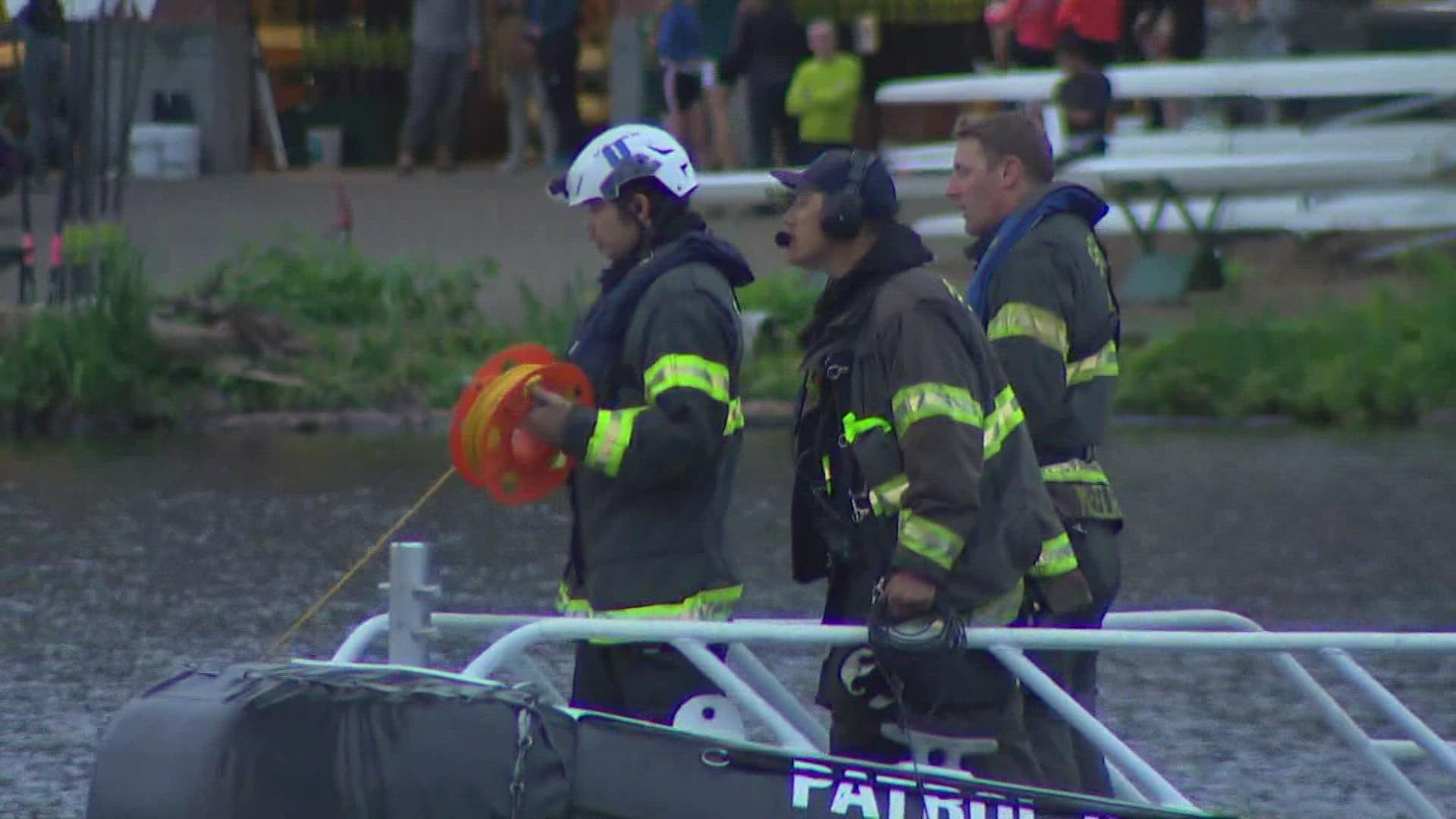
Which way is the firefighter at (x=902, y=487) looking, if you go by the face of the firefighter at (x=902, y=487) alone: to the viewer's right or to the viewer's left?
to the viewer's left

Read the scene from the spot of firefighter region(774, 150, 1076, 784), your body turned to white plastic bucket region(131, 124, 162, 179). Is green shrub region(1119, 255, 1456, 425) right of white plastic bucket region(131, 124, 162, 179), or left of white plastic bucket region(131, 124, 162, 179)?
right

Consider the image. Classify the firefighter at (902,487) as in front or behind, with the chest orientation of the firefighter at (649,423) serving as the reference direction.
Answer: behind

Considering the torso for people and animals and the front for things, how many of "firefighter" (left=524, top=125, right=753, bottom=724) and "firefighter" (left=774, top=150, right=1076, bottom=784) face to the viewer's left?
2

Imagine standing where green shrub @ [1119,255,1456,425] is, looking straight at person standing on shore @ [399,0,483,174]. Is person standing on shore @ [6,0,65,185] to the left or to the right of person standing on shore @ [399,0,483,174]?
left

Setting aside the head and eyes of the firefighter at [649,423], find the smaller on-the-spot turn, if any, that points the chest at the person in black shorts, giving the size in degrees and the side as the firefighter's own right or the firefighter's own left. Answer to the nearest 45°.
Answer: approximately 90° to the firefighter's own right

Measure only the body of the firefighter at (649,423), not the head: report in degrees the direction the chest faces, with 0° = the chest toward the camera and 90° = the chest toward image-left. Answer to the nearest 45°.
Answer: approximately 90°

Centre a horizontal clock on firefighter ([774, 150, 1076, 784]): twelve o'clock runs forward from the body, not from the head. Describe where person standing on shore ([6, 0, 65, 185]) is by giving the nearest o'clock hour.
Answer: The person standing on shore is roughly at 2 o'clock from the firefighter.

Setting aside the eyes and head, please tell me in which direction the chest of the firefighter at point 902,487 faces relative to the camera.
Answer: to the viewer's left

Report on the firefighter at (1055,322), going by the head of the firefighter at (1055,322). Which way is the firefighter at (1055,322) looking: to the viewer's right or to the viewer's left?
to the viewer's left

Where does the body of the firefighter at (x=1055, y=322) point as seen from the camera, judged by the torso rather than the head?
to the viewer's left

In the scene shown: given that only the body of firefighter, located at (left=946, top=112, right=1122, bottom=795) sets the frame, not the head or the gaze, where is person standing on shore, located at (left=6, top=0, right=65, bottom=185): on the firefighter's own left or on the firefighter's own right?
on the firefighter's own right
